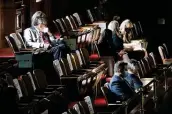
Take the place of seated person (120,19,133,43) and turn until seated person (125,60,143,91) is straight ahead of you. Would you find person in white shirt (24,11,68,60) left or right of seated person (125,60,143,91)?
right

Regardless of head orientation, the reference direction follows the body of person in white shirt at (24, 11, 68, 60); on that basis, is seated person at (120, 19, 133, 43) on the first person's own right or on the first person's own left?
on the first person's own left
